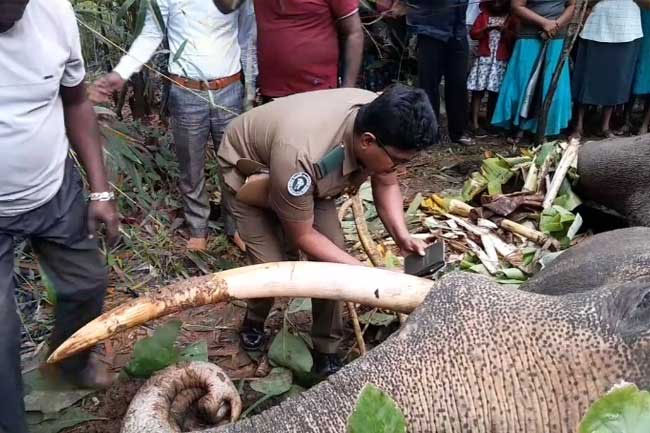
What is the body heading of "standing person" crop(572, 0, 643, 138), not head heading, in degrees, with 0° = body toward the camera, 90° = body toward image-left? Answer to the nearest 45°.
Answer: approximately 0°

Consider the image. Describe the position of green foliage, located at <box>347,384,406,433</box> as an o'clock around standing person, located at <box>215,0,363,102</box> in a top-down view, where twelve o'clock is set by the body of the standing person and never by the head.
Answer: The green foliage is roughly at 12 o'clock from the standing person.

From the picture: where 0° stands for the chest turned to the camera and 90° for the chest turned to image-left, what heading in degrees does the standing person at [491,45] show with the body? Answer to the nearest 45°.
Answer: approximately 0°

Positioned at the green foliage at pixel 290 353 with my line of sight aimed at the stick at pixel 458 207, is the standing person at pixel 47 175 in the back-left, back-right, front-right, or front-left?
back-left

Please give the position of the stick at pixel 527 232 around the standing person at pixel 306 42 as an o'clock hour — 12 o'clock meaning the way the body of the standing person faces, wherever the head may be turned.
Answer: The stick is roughly at 10 o'clock from the standing person.

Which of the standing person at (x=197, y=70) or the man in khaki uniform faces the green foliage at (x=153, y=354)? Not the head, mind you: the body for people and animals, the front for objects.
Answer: the standing person

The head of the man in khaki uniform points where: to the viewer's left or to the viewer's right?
to the viewer's right

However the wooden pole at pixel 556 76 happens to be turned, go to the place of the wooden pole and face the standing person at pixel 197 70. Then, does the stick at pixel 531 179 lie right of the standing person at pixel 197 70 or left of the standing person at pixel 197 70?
left

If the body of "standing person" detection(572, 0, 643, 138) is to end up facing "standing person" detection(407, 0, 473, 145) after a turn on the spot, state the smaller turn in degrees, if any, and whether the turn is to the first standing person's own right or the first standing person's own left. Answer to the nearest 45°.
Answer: approximately 45° to the first standing person's own right
